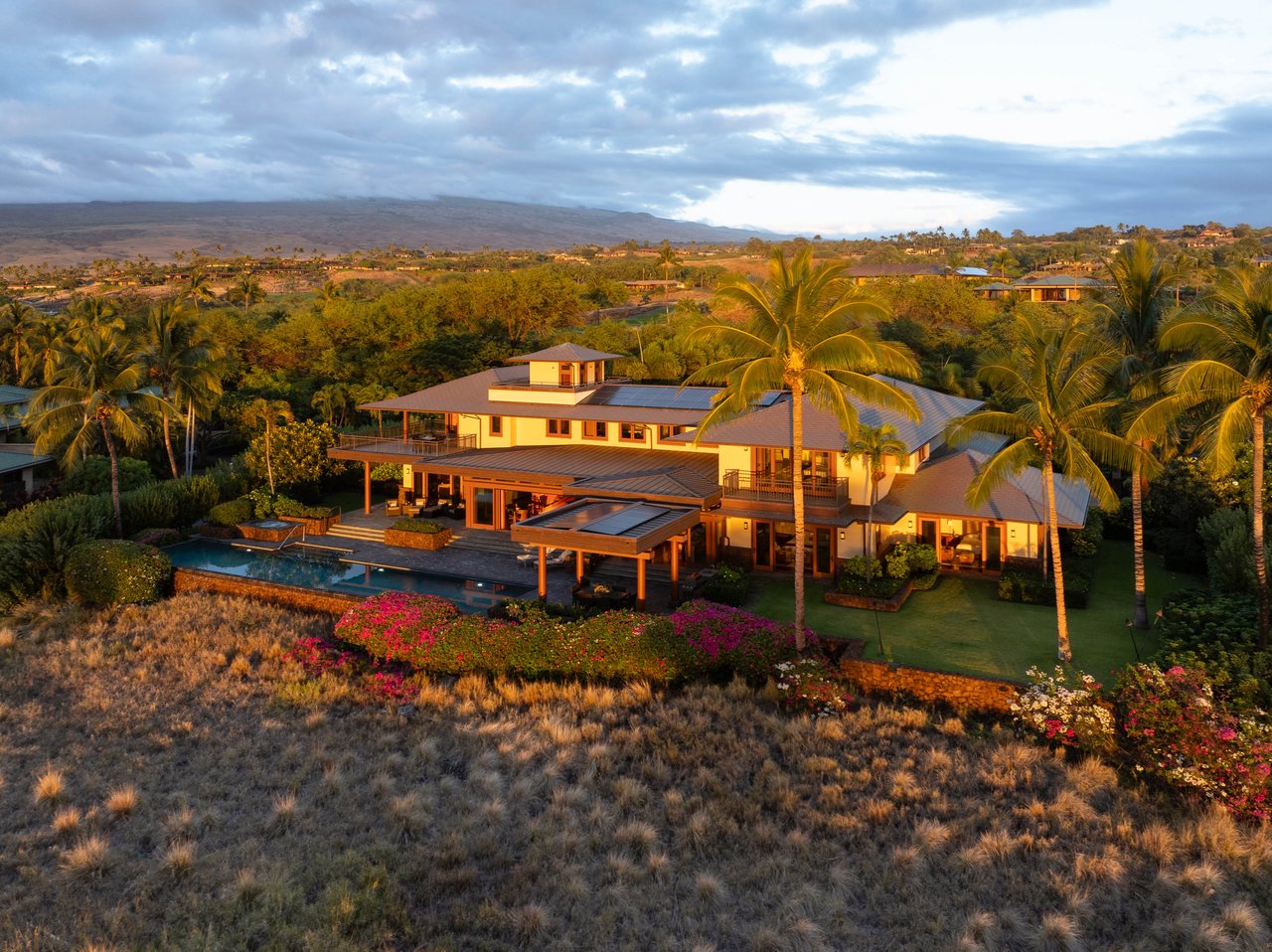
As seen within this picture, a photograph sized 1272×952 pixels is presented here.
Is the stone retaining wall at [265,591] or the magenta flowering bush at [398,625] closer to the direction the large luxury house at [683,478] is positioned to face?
the magenta flowering bush

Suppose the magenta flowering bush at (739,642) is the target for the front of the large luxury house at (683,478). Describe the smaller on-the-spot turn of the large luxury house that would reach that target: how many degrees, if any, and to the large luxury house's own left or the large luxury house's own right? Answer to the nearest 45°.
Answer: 0° — it already faces it

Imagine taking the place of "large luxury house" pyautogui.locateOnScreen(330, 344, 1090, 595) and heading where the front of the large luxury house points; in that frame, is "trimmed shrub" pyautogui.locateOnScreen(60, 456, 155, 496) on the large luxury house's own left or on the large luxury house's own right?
on the large luxury house's own right

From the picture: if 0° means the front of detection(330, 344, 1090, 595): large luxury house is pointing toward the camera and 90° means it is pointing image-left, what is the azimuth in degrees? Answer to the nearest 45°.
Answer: approximately 0°

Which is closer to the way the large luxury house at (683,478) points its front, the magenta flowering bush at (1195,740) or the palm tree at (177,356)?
the magenta flowering bush

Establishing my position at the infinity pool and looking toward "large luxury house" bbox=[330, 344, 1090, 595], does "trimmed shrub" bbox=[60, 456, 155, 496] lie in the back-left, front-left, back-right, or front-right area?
back-left

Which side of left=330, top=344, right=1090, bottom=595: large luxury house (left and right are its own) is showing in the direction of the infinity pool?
right

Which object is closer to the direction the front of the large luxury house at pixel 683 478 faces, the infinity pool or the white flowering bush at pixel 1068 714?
the white flowering bush
